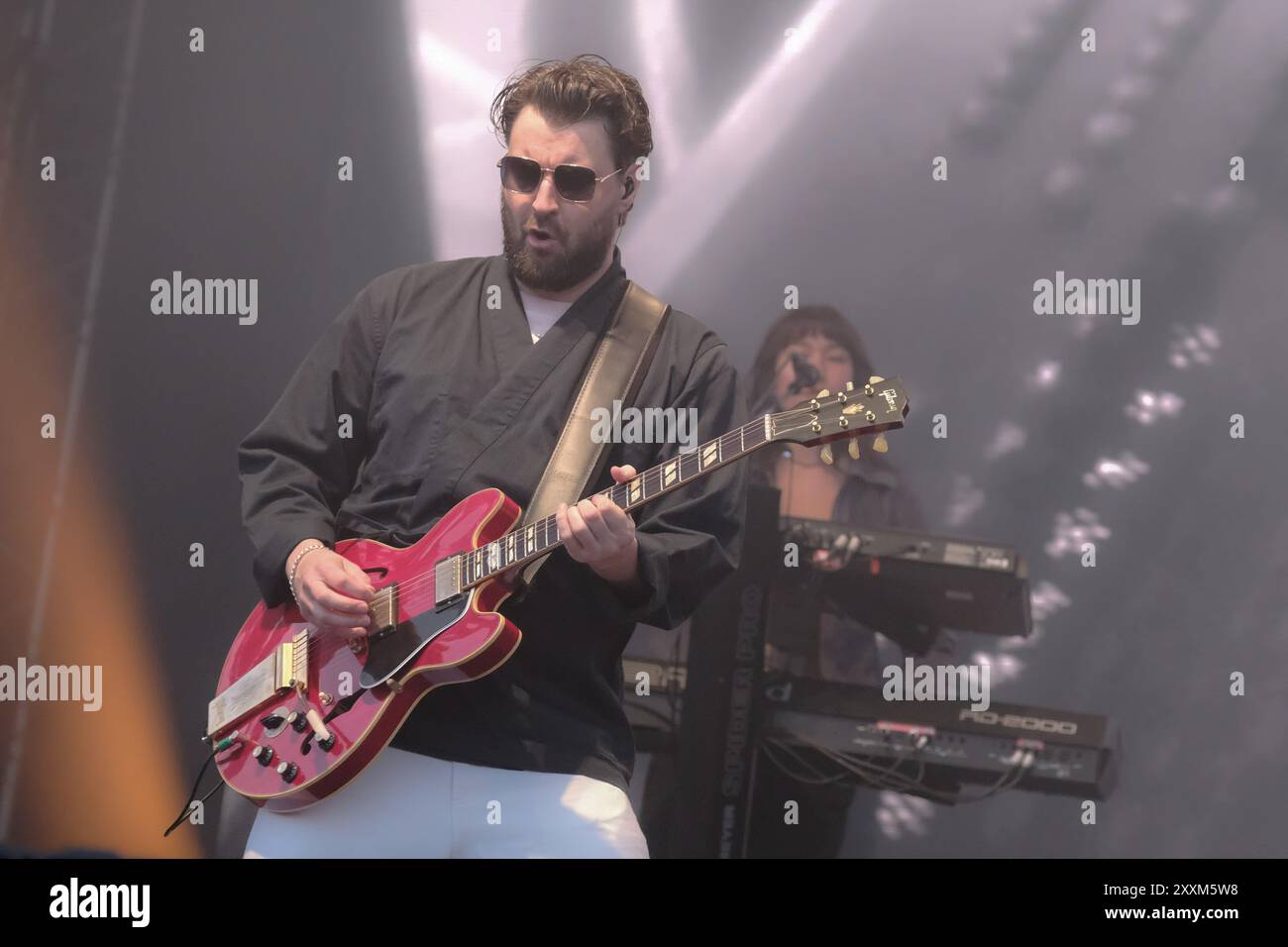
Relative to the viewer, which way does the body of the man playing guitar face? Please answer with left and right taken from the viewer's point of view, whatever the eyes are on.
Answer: facing the viewer

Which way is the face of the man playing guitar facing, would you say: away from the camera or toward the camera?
toward the camera
